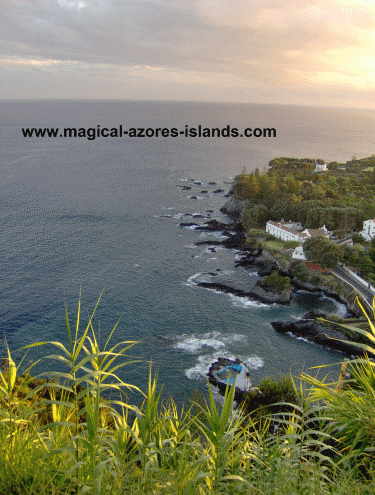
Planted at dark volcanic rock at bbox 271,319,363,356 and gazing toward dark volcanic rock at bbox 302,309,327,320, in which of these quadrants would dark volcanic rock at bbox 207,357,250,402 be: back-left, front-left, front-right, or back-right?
back-left

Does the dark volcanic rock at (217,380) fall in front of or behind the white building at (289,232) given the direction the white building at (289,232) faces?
in front

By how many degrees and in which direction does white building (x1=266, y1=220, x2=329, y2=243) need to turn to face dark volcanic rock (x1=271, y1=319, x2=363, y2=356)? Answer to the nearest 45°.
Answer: approximately 45° to its left

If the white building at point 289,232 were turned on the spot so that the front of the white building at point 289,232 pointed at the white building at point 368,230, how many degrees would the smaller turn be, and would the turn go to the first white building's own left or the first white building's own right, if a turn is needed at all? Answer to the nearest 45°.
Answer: approximately 135° to the first white building's own left

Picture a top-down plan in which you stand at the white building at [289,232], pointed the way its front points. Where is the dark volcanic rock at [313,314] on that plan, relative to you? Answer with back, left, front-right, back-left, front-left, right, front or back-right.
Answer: front-left

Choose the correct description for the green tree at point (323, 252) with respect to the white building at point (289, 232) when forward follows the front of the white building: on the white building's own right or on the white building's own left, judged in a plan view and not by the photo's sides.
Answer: on the white building's own left

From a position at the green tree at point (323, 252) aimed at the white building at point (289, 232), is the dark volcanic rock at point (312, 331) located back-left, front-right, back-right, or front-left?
back-left

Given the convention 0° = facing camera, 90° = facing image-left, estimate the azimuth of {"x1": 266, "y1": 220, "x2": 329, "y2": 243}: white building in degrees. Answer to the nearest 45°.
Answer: approximately 45°

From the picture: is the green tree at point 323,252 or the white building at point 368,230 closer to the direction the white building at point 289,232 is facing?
the green tree

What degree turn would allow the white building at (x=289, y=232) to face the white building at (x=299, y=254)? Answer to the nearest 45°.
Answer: approximately 45° to its left
